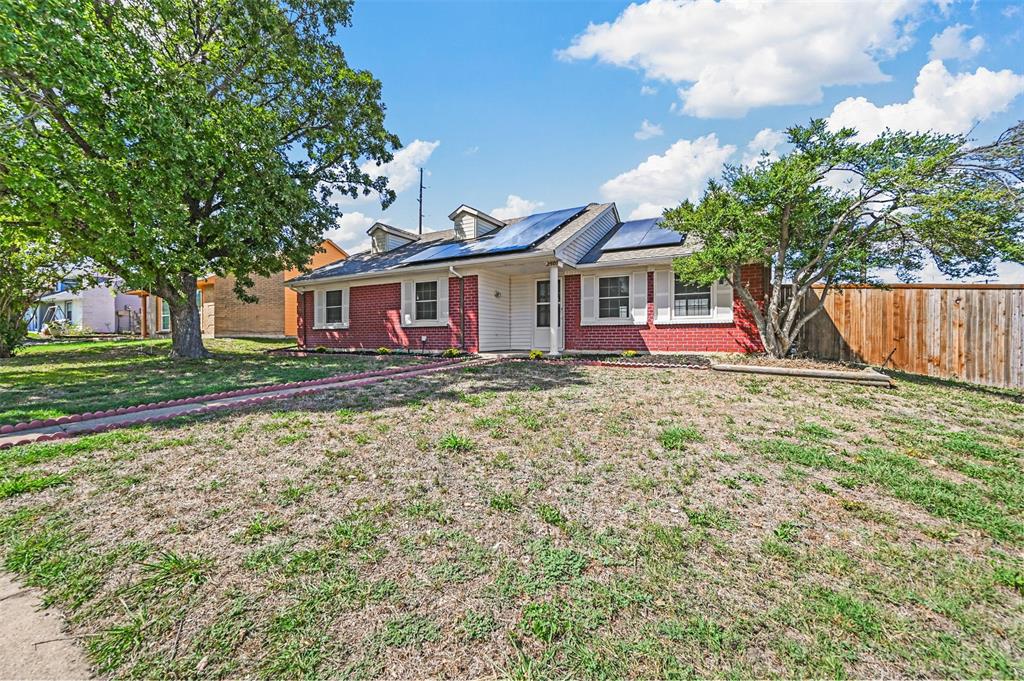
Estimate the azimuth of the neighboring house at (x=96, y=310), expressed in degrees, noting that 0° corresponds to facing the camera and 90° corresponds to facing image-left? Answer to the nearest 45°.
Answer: approximately 45°

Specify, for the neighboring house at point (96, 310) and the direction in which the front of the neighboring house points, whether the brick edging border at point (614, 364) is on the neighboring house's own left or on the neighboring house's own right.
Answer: on the neighboring house's own left

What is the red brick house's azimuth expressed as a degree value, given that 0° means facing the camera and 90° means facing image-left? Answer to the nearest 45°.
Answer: approximately 45°

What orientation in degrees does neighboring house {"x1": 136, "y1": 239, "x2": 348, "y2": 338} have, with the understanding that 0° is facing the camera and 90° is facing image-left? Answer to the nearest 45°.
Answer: approximately 45°

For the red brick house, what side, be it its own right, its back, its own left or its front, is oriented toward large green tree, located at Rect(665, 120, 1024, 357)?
left

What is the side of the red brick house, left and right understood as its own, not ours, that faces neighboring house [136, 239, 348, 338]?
right
